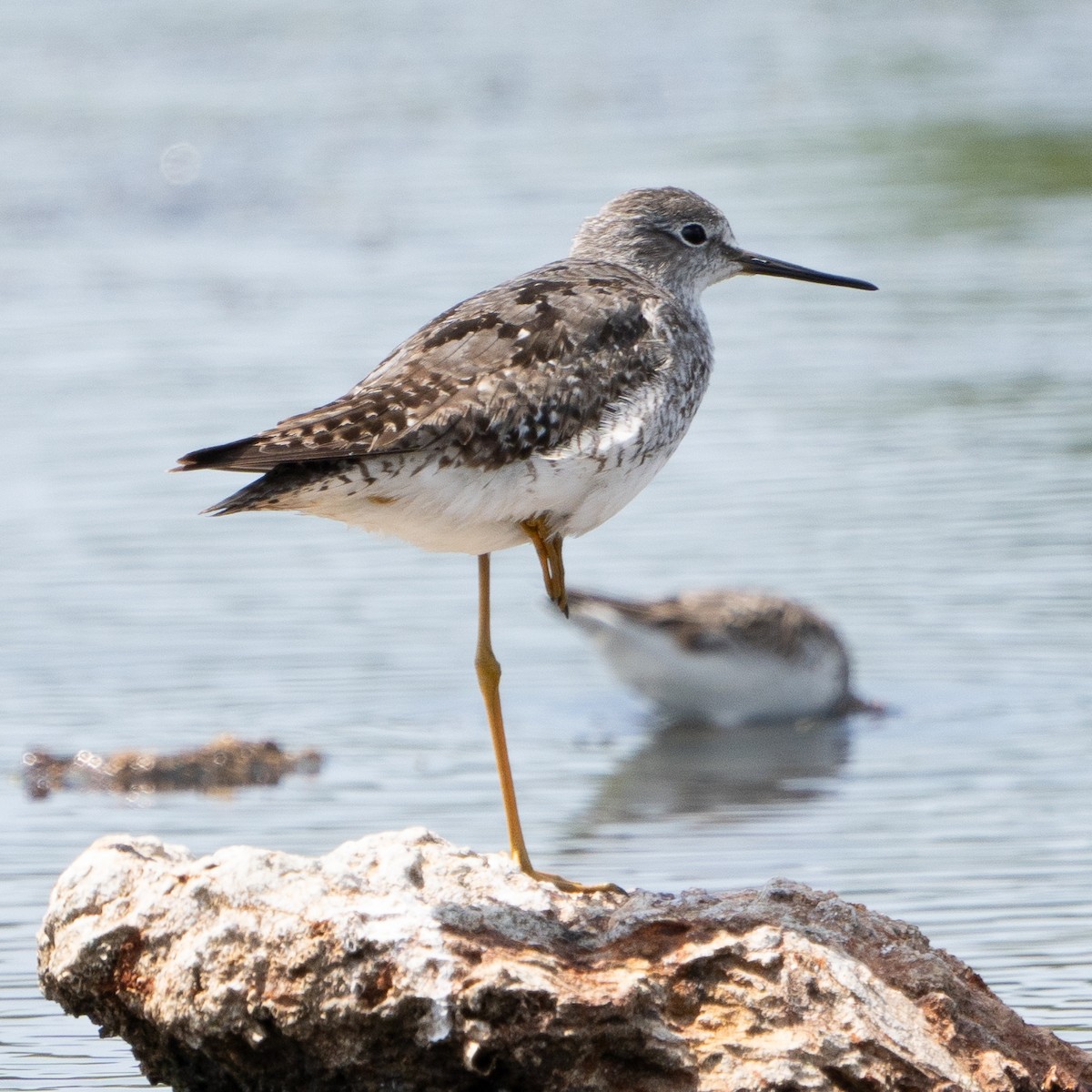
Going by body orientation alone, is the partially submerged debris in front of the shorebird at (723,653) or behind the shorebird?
behind

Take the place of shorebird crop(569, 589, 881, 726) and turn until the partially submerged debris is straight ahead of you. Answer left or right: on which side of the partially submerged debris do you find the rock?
left

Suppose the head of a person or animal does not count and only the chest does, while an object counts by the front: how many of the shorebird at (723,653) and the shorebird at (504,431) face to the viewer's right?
2

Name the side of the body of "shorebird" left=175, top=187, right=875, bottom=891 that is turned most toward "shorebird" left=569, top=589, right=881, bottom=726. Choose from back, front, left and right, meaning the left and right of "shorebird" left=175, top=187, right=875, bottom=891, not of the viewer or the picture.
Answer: left

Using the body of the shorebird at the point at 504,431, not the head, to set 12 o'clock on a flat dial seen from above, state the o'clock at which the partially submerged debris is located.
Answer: The partially submerged debris is roughly at 8 o'clock from the shorebird.

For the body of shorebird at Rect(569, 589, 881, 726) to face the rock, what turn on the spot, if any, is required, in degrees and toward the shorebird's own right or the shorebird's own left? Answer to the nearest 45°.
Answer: approximately 90° to the shorebird's own right

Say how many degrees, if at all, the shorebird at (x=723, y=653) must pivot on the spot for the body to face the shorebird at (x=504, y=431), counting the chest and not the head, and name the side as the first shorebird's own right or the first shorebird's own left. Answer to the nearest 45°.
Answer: approximately 90° to the first shorebird's own right

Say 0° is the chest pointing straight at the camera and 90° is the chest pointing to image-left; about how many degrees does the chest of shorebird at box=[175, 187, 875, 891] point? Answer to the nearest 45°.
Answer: approximately 270°

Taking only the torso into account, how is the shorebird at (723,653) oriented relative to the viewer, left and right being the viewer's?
facing to the right of the viewer
